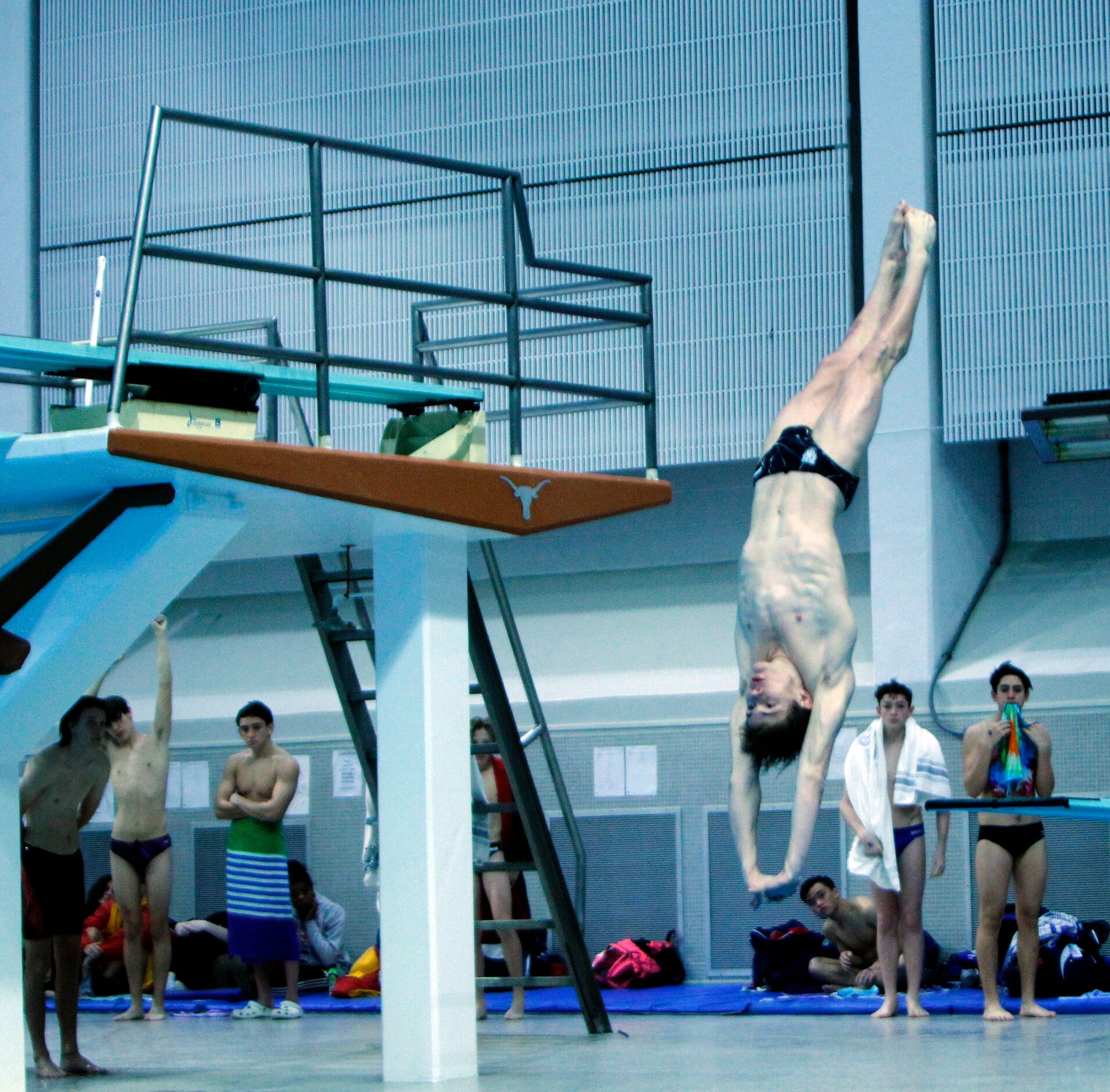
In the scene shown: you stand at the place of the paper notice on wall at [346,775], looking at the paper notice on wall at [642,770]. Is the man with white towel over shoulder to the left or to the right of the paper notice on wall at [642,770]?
right

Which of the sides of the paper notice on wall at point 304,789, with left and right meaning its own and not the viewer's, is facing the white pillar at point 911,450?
left

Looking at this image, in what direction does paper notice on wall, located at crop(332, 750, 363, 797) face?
toward the camera

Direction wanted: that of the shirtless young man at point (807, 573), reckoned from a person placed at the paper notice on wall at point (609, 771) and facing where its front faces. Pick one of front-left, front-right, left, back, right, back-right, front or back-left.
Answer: front

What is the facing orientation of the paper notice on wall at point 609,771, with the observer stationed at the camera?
facing the viewer

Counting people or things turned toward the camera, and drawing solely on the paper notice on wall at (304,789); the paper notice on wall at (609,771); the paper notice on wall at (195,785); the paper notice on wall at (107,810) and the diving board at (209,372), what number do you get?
4

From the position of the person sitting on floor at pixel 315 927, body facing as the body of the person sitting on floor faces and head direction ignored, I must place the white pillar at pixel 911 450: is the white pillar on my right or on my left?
on my left

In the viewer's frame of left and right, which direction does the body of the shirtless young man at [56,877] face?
facing the viewer and to the right of the viewer

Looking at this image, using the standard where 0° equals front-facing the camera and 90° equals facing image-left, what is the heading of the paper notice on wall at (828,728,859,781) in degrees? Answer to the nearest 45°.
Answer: approximately 0°

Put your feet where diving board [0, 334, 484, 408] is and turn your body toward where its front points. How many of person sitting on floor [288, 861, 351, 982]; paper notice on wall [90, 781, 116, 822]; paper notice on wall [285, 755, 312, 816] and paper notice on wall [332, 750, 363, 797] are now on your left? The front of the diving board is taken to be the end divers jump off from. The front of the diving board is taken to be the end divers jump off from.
4
